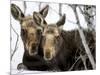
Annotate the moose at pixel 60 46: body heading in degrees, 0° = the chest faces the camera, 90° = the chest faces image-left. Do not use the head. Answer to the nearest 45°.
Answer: approximately 45°

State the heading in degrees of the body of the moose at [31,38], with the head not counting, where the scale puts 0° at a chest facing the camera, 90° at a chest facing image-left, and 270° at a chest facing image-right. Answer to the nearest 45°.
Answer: approximately 0°
